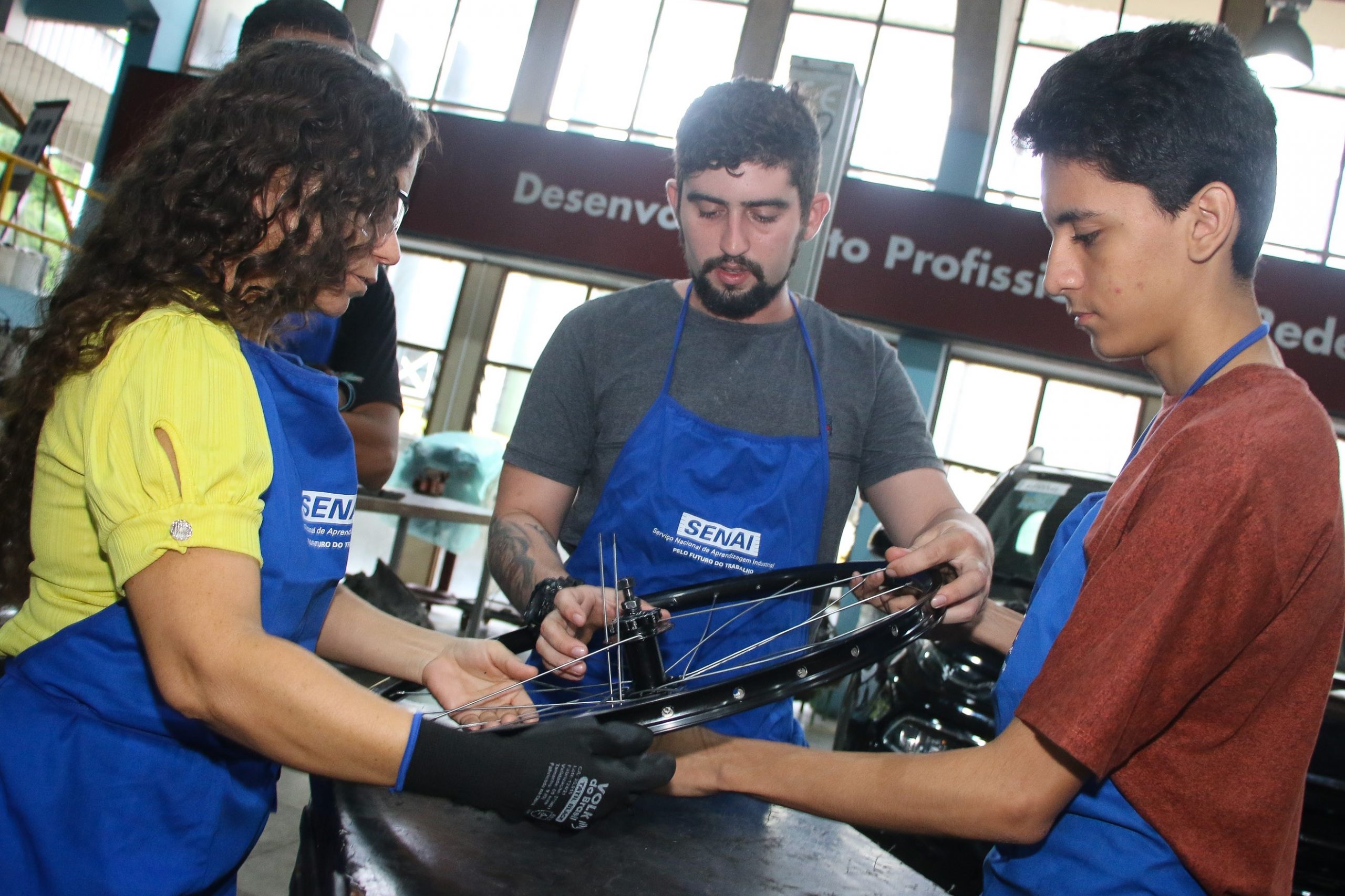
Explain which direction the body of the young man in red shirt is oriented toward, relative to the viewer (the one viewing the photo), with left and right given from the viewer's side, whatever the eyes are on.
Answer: facing to the left of the viewer

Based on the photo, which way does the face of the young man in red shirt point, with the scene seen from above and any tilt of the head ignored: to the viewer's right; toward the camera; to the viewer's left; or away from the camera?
to the viewer's left

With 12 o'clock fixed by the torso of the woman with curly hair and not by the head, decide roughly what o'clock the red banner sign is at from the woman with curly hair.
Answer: The red banner sign is roughly at 10 o'clock from the woman with curly hair.

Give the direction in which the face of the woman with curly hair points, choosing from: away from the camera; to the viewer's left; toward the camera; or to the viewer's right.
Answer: to the viewer's right

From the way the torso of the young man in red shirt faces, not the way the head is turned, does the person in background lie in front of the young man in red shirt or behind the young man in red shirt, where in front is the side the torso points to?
in front

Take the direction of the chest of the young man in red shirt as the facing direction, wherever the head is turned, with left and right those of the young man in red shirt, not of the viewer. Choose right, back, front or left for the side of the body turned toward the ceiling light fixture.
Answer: right

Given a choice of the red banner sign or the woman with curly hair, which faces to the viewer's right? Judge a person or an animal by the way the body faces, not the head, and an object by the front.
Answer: the woman with curly hair

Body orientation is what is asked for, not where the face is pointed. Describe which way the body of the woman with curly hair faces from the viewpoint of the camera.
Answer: to the viewer's right

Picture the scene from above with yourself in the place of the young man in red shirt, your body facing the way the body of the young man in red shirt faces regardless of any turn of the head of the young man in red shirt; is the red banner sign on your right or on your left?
on your right

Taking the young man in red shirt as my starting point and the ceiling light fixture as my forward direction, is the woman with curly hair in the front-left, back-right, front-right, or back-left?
back-left

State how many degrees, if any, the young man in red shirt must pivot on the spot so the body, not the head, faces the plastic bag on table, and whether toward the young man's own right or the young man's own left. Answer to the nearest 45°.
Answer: approximately 45° to the young man's own right
